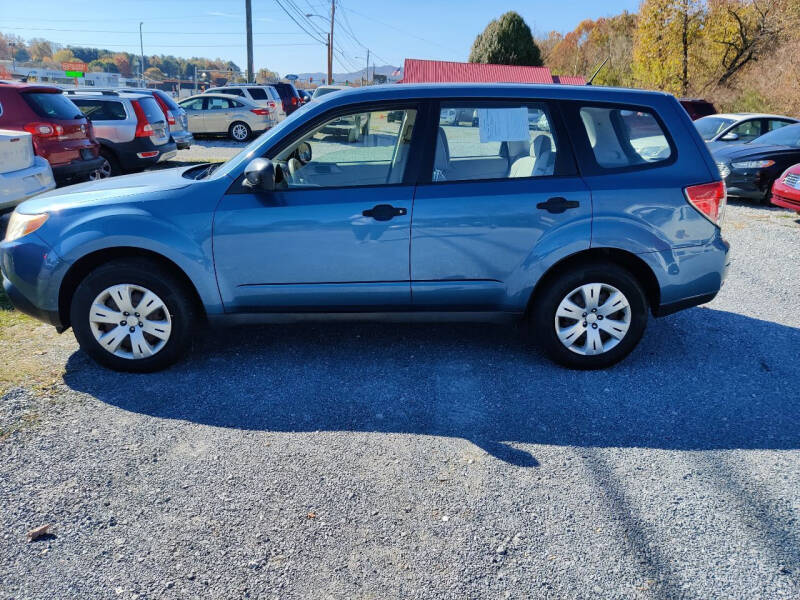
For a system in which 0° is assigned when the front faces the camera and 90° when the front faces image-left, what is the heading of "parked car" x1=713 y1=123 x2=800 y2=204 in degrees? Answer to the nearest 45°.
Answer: approximately 45°

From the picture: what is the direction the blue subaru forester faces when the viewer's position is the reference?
facing to the left of the viewer

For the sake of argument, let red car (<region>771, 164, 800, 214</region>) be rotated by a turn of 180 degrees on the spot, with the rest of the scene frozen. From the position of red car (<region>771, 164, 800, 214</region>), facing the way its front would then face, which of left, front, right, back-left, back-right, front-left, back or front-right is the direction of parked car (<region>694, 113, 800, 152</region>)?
front-left

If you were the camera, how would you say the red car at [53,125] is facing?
facing away from the viewer and to the left of the viewer

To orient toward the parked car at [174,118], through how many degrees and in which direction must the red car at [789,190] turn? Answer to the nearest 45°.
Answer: approximately 45° to its right

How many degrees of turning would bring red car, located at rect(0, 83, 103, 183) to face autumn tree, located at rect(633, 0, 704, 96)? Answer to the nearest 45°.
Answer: approximately 90° to its right

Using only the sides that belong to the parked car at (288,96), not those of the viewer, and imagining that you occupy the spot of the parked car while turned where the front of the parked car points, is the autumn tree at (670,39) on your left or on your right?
on your right
